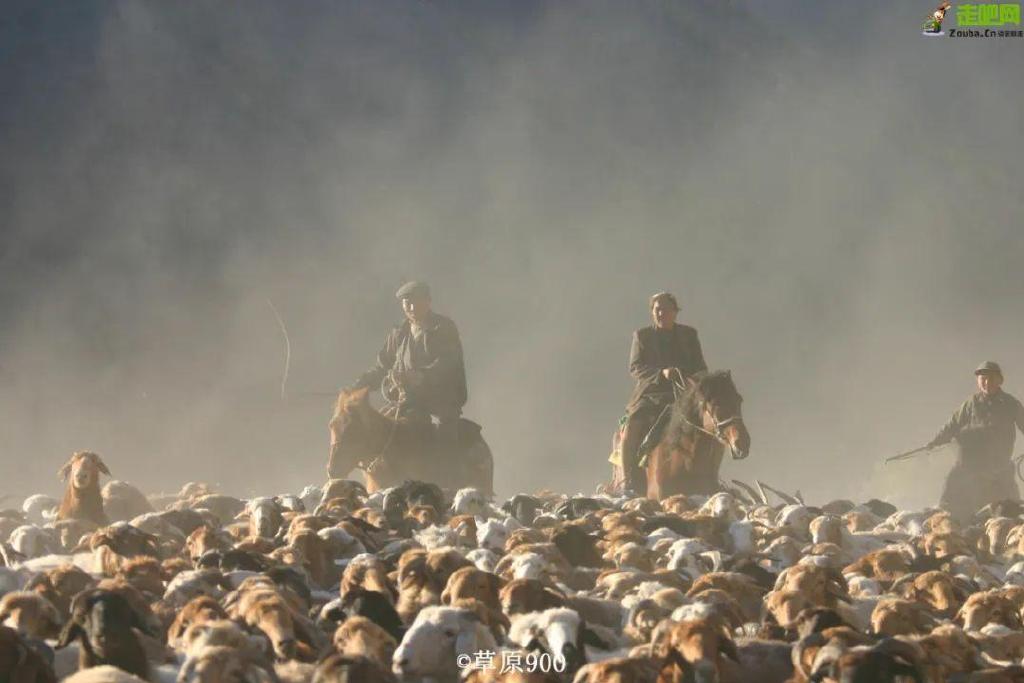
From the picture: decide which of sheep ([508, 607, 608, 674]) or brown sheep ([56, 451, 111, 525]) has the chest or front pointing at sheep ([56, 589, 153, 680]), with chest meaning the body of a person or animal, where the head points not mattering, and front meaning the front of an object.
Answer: the brown sheep

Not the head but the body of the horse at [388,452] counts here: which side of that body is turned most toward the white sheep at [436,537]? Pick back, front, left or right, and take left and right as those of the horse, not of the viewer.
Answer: left

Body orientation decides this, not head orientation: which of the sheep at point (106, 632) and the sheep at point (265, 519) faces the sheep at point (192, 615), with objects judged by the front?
the sheep at point (265, 519)

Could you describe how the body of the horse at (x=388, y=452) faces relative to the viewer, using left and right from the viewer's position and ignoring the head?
facing to the left of the viewer

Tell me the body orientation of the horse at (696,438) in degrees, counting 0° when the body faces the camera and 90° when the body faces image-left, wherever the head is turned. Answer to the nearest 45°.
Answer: approximately 315°

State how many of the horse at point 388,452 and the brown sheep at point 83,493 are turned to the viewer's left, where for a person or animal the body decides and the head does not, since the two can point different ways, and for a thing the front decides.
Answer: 1

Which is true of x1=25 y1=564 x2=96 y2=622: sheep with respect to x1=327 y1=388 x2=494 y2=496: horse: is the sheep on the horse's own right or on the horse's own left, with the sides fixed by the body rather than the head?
on the horse's own left

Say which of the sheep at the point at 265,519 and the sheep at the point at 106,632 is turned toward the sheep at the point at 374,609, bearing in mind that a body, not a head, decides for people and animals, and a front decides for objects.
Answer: the sheep at the point at 265,519

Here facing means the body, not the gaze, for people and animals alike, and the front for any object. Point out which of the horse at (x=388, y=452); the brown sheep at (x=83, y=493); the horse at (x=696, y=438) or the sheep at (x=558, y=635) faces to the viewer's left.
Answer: the horse at (x=388, y=452)

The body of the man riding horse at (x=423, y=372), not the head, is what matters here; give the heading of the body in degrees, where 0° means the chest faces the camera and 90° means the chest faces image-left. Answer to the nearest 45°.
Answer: approximately 45°
